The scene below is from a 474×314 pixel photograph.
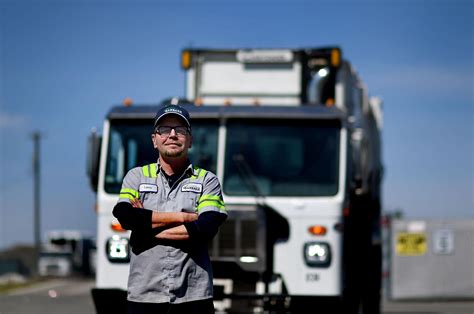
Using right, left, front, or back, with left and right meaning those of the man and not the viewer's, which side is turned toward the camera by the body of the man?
front

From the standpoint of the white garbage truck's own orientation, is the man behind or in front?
in front

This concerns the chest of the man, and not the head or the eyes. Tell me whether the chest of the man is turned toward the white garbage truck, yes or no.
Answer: no

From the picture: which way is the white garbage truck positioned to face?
toward the camera

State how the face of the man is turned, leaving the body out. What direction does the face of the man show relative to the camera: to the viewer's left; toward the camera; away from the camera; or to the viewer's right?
toward the camera

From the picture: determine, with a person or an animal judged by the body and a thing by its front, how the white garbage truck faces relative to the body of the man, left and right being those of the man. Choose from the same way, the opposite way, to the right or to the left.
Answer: the same way

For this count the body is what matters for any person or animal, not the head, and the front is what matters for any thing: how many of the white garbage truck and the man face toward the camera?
2
